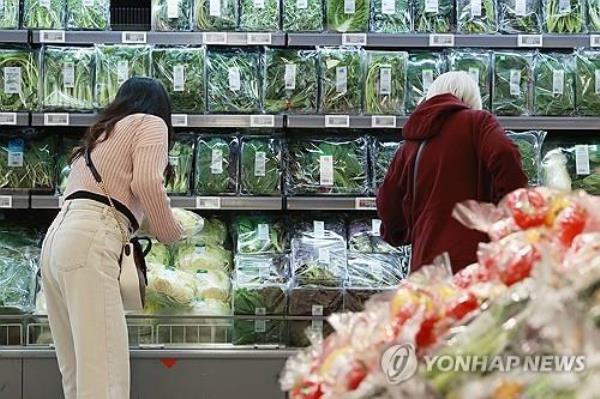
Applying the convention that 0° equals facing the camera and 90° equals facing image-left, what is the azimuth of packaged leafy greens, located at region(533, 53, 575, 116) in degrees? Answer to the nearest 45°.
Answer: approximately 0°

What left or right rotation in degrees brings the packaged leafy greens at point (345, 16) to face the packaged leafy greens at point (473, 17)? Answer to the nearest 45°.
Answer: approximately 90° to its left

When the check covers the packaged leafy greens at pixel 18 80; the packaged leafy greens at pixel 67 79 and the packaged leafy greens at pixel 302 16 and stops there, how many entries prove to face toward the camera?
3

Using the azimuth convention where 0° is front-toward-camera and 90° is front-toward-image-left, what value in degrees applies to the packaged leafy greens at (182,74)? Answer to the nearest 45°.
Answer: approximately 0°

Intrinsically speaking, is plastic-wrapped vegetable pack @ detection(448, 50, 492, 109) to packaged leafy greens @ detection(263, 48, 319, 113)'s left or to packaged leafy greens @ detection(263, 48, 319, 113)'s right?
on its left

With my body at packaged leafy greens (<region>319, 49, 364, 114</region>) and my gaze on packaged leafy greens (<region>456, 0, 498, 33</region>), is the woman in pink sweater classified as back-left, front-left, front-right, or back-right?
back-right
